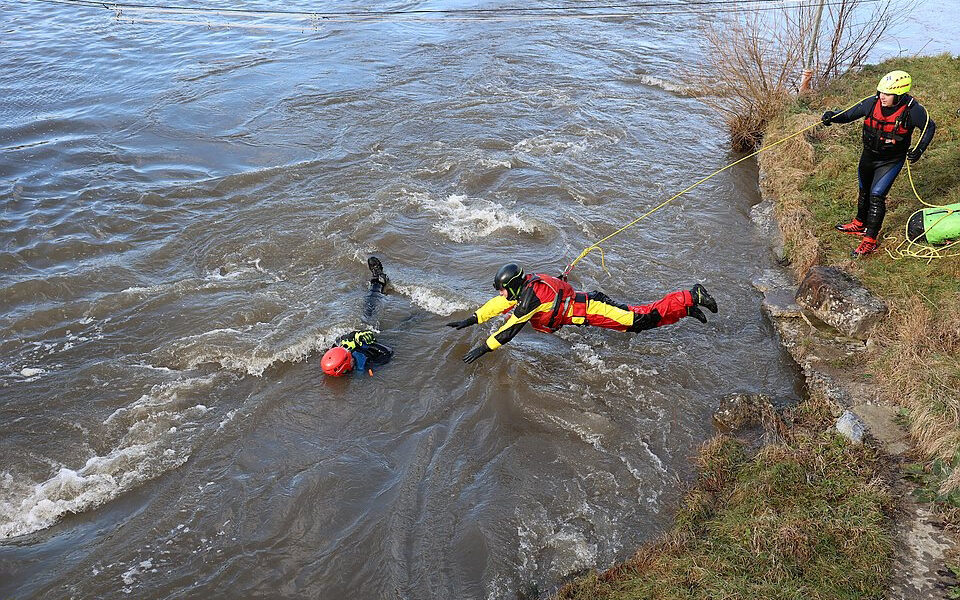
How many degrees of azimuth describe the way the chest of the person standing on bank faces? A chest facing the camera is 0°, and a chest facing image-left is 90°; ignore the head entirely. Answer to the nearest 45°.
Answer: approximately 45°

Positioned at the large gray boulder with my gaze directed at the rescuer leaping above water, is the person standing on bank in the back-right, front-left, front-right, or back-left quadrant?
back-right

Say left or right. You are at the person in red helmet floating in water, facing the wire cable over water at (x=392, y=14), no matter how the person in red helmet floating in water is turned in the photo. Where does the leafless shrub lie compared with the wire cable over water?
right

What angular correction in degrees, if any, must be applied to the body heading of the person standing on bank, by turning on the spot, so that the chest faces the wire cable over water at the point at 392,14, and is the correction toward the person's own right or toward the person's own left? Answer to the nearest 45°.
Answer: approximately 90° to the person's own right

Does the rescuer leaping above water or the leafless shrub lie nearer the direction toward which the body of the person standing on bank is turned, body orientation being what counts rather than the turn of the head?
the rescuer leaping above water

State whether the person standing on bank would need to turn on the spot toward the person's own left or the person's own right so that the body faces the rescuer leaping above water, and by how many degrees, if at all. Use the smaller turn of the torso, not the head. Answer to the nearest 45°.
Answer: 0° — they already face them
